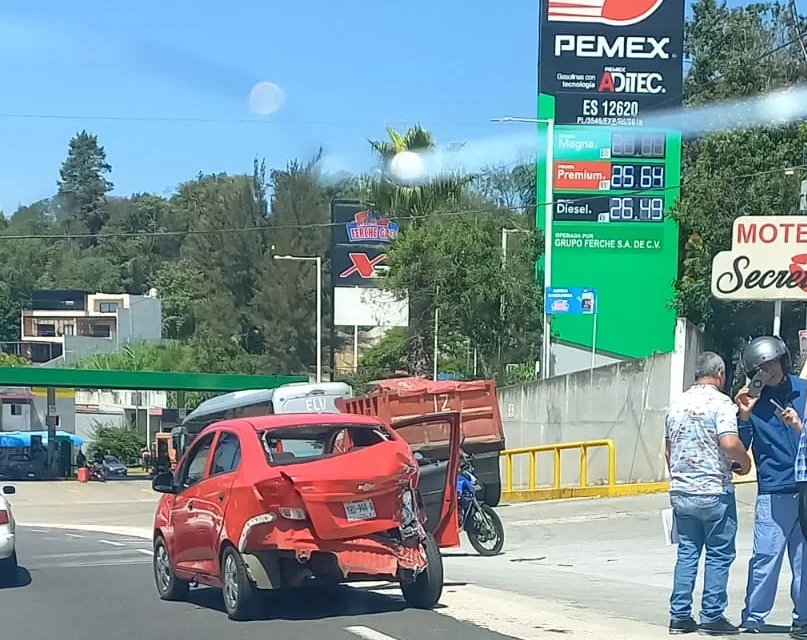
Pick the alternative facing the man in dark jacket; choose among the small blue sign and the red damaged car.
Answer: the small blue sign

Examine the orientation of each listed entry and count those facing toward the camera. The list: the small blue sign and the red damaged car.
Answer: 1

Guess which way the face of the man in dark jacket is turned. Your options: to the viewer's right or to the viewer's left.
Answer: to the viewer's left

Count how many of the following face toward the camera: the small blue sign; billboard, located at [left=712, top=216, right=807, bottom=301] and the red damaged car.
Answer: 2

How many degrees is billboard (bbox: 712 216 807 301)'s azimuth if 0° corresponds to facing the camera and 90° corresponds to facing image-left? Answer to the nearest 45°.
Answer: approximately 0°

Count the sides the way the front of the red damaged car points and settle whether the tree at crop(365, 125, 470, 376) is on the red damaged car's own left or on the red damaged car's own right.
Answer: on the red damaged car's own right

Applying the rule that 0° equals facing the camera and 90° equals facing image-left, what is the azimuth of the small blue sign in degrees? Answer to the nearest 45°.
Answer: approximately 0°

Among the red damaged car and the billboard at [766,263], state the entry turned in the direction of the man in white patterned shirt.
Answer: the billboard

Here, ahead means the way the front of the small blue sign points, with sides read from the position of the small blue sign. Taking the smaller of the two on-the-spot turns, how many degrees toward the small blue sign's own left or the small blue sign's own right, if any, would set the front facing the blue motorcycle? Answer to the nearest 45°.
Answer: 0° — it already faces it
